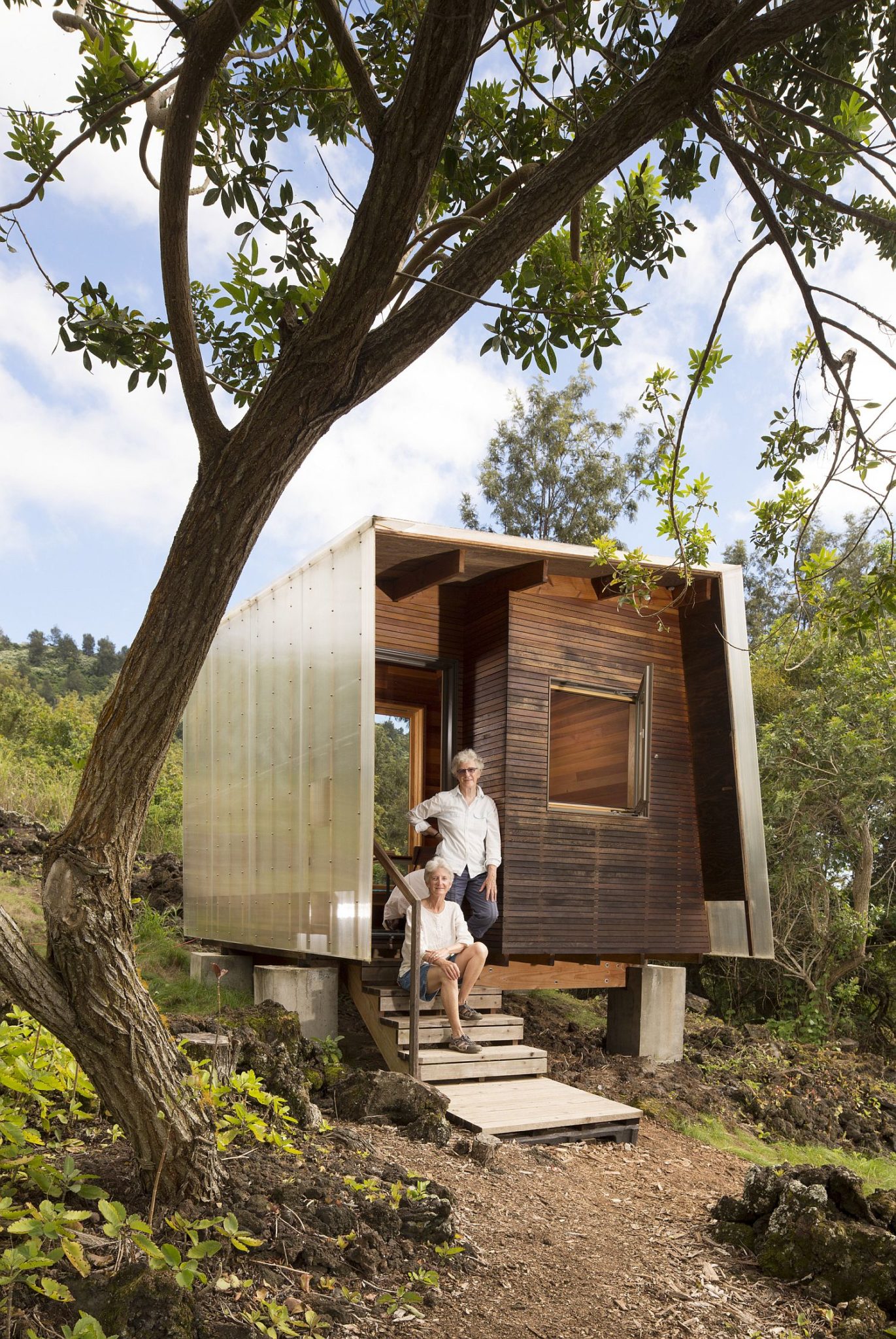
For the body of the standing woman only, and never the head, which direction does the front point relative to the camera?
toward the camera

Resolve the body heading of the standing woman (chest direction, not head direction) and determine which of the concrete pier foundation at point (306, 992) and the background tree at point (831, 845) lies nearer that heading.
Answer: the concrete pier foundation

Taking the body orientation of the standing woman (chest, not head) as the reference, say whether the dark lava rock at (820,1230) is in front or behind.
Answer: in front

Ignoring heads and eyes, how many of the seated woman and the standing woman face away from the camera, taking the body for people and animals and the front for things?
0

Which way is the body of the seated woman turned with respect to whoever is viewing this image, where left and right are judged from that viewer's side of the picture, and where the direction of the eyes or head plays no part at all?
facing the viewer and to the right of the viewer

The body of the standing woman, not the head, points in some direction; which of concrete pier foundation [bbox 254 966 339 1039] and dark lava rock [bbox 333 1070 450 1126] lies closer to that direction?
the dark lava rock

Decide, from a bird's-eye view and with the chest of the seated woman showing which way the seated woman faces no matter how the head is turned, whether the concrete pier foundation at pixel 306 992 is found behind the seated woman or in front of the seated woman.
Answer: behind

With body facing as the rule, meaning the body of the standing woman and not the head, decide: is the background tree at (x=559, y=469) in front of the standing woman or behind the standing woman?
behind

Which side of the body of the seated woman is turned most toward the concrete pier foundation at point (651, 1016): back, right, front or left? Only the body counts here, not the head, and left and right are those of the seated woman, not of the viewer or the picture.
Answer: left

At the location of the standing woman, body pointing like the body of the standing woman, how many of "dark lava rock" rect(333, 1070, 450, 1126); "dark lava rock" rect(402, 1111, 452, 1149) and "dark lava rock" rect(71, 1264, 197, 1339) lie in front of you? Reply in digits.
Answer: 3

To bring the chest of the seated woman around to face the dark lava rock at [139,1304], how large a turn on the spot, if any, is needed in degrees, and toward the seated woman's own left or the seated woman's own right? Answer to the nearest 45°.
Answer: approximately 45° to the seated woman's own right

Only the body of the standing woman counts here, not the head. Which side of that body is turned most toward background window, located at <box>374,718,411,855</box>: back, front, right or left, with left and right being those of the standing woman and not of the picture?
back
